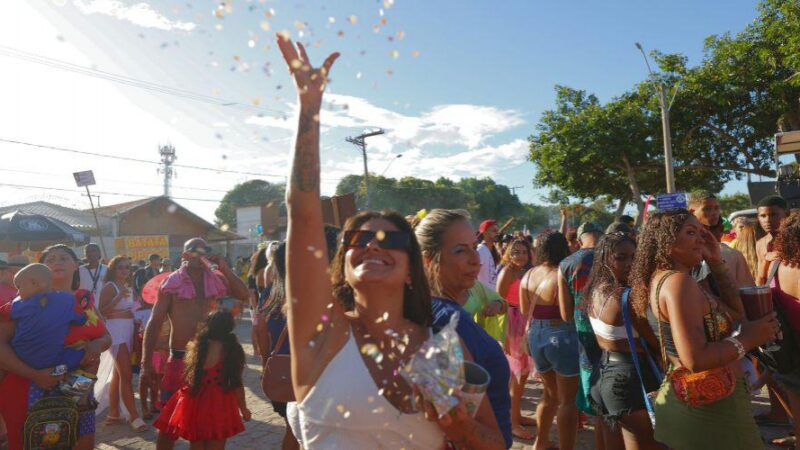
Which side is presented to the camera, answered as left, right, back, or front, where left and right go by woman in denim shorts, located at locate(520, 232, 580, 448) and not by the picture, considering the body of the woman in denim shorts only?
back

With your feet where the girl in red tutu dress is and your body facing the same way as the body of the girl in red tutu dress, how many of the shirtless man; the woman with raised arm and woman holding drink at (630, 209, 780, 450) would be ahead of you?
1

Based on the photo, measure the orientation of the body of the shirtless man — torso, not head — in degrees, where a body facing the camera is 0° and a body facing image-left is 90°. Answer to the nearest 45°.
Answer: approximately 0°

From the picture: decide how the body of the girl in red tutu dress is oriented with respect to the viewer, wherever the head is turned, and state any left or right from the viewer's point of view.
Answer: facing away from the viewer

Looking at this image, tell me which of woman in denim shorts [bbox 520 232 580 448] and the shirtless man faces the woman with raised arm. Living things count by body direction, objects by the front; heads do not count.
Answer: the shirtless man

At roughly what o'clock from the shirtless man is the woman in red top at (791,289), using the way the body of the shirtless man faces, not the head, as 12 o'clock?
The woman in red top is roughly at 10 o'clock from the shirtless man.

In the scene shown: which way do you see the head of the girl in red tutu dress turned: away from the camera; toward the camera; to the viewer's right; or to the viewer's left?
away from the camera
